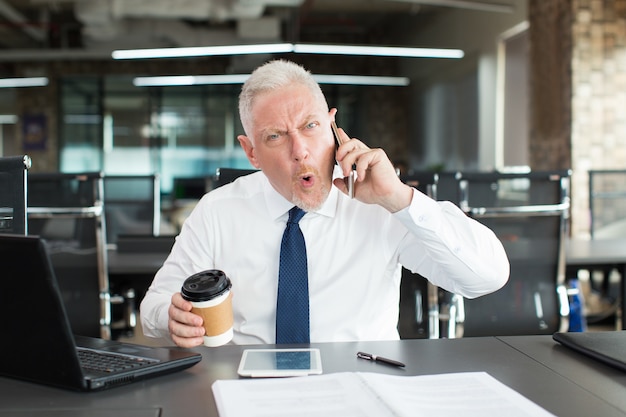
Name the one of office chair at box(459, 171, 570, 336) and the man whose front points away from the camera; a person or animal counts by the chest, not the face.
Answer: the office chair

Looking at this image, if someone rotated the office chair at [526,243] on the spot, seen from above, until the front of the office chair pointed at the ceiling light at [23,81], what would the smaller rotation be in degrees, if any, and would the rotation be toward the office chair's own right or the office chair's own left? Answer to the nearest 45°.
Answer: approximately 45° to the office chair's own left

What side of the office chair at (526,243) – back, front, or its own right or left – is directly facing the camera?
back

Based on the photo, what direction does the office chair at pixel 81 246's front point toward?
away from the camera

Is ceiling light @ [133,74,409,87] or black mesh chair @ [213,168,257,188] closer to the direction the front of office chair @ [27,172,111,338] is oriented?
the ceiling light

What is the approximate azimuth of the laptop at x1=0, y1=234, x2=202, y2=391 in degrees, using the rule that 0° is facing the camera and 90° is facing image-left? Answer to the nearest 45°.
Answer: approximately 225°

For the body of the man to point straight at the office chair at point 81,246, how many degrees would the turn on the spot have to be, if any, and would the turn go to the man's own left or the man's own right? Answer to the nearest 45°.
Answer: approximately 135° to the man's own right

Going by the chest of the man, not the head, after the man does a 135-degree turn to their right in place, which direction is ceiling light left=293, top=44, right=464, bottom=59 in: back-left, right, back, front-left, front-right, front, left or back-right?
front-right

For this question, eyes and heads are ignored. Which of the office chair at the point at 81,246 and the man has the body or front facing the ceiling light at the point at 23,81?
the office chair
